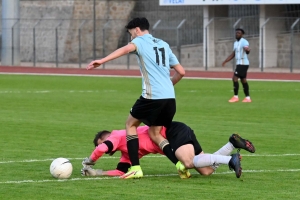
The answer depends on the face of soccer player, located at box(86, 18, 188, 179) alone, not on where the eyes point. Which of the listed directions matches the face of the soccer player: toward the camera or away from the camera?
away from the camera

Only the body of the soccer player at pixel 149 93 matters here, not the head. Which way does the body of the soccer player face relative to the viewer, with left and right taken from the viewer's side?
facing away from the viewer and to the left of the viewer
